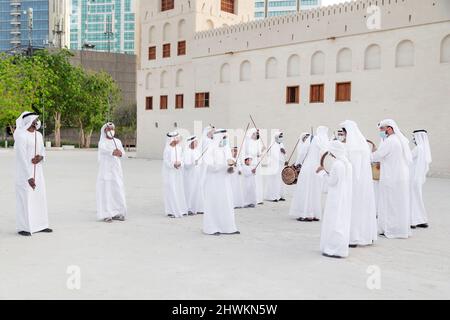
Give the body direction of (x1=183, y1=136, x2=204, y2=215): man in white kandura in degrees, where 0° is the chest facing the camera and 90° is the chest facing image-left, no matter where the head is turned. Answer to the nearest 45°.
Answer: approximately 315°

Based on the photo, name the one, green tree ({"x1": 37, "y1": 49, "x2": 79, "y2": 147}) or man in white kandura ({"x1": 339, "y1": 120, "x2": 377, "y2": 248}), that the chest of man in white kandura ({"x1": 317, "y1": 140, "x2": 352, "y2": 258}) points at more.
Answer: the green tree

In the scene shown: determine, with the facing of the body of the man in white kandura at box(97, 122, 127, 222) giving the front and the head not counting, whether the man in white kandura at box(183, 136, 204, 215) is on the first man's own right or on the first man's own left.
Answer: on the first man's own left

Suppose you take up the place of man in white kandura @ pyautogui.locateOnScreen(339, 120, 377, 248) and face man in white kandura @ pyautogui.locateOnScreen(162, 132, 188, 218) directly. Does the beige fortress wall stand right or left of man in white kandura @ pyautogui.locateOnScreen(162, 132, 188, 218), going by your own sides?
right

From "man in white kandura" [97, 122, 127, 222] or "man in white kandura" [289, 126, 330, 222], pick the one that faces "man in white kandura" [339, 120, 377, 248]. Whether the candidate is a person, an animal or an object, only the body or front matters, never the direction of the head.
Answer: "man in white kandura" [97, 122, 127, 222]
